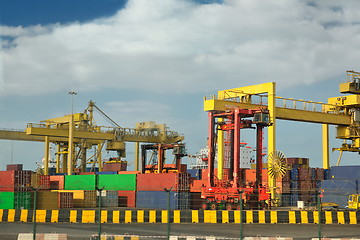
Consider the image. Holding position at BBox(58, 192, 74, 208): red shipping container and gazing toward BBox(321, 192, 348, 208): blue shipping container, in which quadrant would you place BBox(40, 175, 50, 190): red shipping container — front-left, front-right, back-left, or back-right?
back-left

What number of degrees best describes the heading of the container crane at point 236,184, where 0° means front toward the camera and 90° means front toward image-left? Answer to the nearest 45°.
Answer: approximately 315°

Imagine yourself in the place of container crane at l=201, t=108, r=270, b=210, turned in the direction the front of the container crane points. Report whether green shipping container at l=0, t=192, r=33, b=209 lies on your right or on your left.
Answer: on your right

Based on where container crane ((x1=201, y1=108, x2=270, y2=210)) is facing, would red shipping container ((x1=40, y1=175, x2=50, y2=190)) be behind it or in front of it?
behind

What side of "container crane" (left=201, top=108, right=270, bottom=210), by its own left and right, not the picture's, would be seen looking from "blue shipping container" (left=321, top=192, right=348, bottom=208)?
left

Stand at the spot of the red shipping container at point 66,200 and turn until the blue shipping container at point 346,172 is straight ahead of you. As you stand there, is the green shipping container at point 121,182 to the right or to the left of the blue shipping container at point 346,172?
left
